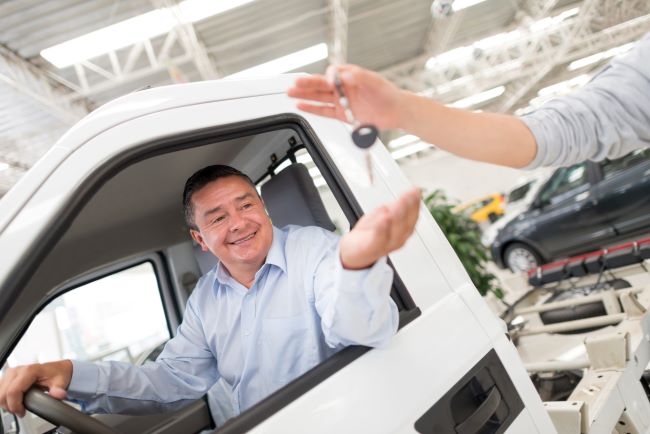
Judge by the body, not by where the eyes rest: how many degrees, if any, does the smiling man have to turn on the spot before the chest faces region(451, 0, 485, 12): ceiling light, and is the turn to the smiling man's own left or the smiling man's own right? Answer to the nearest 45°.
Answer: approximately 135° to the smiling man's own left

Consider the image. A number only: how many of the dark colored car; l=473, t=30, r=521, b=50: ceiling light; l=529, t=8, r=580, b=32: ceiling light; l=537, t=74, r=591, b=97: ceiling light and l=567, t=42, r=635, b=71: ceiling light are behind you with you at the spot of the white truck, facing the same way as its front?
5

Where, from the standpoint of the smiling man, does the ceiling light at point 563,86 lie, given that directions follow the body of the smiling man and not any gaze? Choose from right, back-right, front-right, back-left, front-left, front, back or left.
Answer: back-left

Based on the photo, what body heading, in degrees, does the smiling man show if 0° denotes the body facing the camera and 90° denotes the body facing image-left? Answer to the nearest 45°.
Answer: approximately 0°

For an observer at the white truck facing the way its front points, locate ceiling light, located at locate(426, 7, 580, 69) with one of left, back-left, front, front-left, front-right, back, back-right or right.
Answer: back

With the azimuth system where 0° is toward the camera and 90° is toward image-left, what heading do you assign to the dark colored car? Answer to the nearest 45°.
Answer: approximately 90°

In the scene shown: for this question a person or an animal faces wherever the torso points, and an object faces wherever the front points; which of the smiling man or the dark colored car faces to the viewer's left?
the dark colored car

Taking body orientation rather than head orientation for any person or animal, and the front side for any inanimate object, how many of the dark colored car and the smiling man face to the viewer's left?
1

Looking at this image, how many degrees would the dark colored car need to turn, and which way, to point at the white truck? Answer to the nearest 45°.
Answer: approximately 90° to its left
